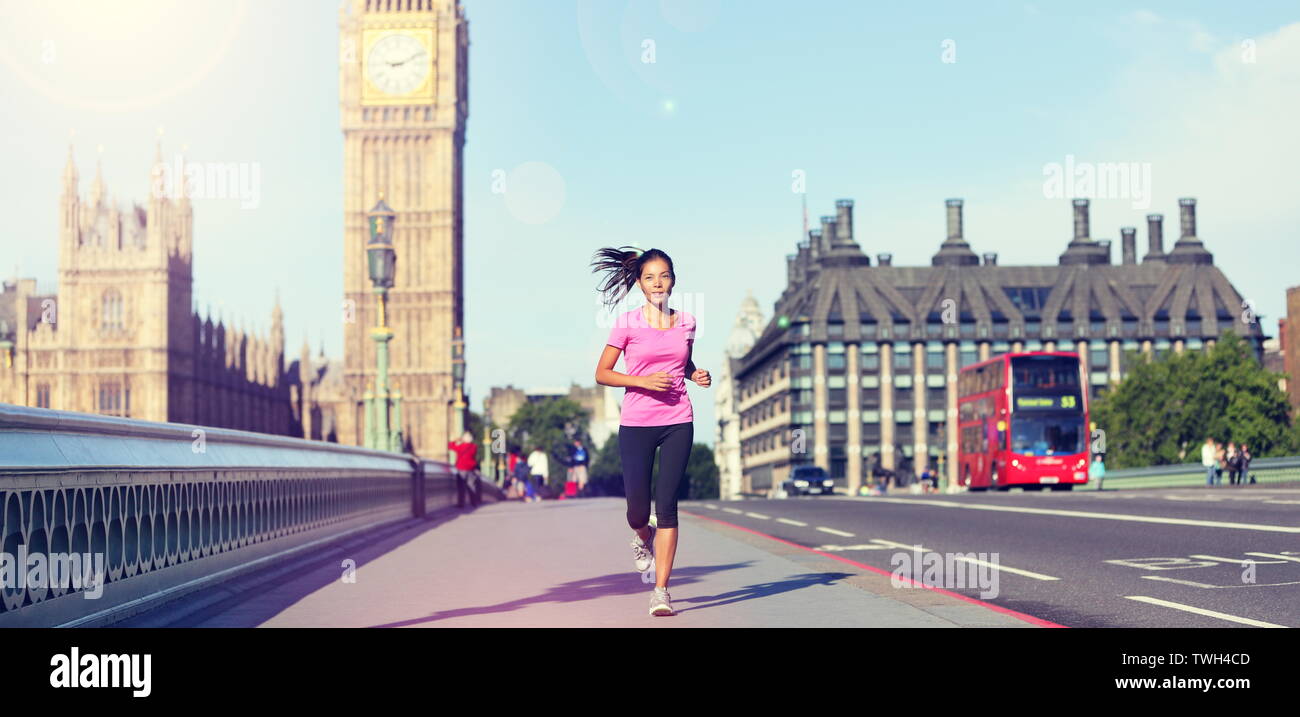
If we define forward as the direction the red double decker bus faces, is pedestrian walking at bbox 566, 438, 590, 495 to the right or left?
on its right

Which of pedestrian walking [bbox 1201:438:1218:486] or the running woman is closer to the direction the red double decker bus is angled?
the running woman

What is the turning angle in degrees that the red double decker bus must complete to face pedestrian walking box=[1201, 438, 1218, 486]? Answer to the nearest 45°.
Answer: approximately 135° to its left

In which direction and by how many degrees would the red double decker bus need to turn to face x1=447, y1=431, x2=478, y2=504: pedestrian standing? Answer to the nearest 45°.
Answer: approximately 45° to its right

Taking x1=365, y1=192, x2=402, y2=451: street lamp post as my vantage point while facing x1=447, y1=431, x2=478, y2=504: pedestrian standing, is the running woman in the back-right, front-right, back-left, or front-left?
back-right

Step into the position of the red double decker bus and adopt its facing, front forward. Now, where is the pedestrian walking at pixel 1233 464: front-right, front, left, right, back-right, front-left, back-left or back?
back-left

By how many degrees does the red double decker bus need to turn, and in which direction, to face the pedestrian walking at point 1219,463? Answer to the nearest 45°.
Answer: approximately 135° to its left

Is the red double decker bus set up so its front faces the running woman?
yes

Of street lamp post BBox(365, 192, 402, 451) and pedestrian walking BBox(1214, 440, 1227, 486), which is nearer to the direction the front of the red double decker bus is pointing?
the street lamp post

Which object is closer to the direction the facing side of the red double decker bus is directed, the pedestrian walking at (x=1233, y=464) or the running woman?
the running woman
